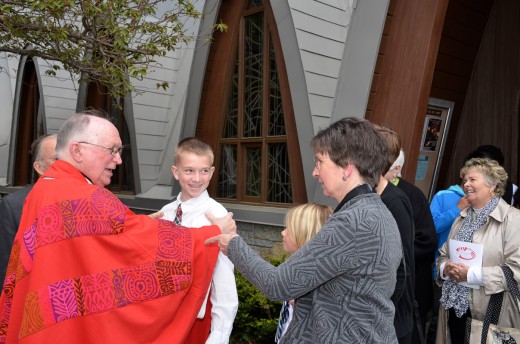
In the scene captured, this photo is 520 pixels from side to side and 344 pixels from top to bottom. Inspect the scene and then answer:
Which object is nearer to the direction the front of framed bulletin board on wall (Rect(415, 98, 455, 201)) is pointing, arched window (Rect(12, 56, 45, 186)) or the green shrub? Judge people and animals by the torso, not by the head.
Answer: the green shrub

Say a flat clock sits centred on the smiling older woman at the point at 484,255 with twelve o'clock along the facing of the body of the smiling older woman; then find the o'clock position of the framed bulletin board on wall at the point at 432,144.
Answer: The framed bulletin board on wall is roughly at 4 o'clock from the smiling older woman.

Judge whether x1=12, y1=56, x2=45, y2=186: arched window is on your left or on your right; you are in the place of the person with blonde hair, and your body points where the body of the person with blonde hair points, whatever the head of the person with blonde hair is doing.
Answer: on your right

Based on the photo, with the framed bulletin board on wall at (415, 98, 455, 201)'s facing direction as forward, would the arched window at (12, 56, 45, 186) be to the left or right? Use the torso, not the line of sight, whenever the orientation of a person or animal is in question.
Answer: on its right

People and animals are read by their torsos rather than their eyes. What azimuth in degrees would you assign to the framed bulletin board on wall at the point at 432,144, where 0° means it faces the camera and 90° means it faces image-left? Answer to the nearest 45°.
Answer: approximately 45°

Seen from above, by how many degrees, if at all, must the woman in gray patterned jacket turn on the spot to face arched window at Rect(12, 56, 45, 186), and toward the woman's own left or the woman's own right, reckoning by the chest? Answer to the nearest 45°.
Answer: approximately 45° to the woman's own right

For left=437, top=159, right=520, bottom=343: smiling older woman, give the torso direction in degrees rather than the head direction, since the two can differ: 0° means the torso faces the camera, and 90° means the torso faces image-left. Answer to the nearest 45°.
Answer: approximately 45°

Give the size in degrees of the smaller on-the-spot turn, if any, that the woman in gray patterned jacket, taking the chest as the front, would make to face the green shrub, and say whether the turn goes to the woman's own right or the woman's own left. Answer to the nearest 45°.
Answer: approximately 90° to the woman's own right

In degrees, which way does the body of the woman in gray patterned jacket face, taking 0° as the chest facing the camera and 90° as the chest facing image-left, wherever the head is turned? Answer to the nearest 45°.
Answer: approximately 90°

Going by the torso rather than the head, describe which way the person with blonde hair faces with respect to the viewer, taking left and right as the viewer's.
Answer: facing to the left of the viewer

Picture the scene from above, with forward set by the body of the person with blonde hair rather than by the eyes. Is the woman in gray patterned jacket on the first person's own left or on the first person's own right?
on the first person's own left

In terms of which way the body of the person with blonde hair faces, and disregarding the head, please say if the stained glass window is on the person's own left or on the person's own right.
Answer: on the person's own right
